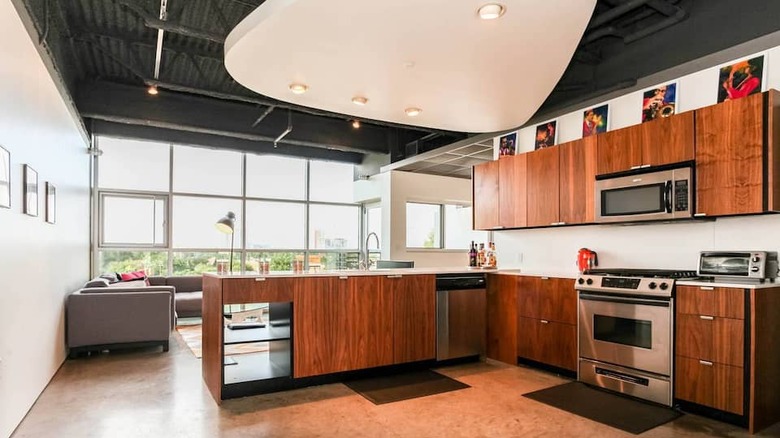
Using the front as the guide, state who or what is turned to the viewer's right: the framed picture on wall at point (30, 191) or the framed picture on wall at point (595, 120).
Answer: the framed picture on wall at point (30, 191)

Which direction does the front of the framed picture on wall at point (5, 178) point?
to the viewer's right

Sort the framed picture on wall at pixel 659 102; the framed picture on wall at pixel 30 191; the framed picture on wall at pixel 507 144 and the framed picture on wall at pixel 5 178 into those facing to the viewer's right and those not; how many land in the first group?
2

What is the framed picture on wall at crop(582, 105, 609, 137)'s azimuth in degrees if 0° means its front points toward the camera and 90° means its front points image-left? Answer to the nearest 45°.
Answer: approximately 45°

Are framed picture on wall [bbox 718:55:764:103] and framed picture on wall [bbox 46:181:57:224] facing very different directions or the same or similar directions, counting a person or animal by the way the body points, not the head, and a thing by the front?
very different directions
